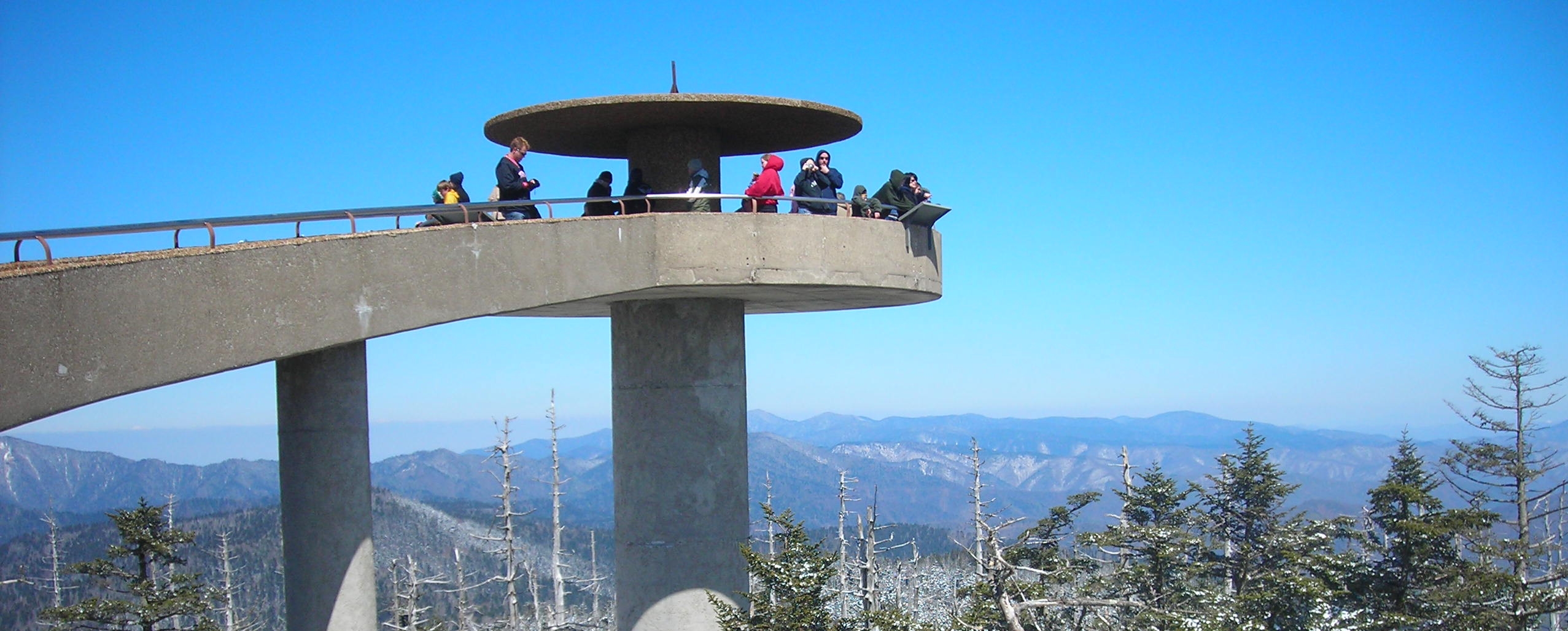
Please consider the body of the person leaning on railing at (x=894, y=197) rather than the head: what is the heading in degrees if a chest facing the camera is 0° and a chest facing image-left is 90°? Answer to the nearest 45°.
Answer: approximately 270°

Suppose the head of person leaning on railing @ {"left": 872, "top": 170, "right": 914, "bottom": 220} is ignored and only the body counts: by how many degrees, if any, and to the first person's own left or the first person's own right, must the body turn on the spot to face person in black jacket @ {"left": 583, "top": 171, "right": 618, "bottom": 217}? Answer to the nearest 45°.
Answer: approximately 180°

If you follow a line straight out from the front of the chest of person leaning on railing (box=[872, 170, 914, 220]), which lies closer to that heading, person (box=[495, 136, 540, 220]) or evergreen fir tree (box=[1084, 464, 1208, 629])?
the evergreen fir tree
